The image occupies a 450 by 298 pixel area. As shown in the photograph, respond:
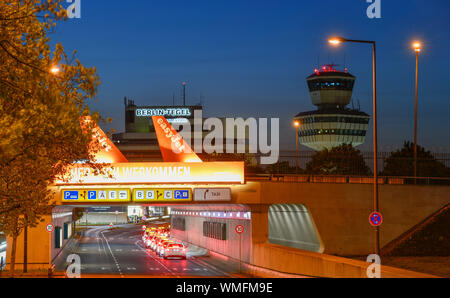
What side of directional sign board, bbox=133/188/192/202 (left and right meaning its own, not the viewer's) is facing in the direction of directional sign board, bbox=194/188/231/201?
left

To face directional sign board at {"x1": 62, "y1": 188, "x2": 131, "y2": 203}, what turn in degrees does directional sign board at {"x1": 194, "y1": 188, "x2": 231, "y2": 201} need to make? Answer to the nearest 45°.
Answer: approximately 90° to its right

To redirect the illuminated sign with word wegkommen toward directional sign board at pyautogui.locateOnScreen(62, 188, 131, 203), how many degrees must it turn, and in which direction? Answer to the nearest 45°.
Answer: approximately 90° to its right

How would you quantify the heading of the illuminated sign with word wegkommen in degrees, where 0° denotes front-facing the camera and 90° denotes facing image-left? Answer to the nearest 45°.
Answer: approximately 0°
